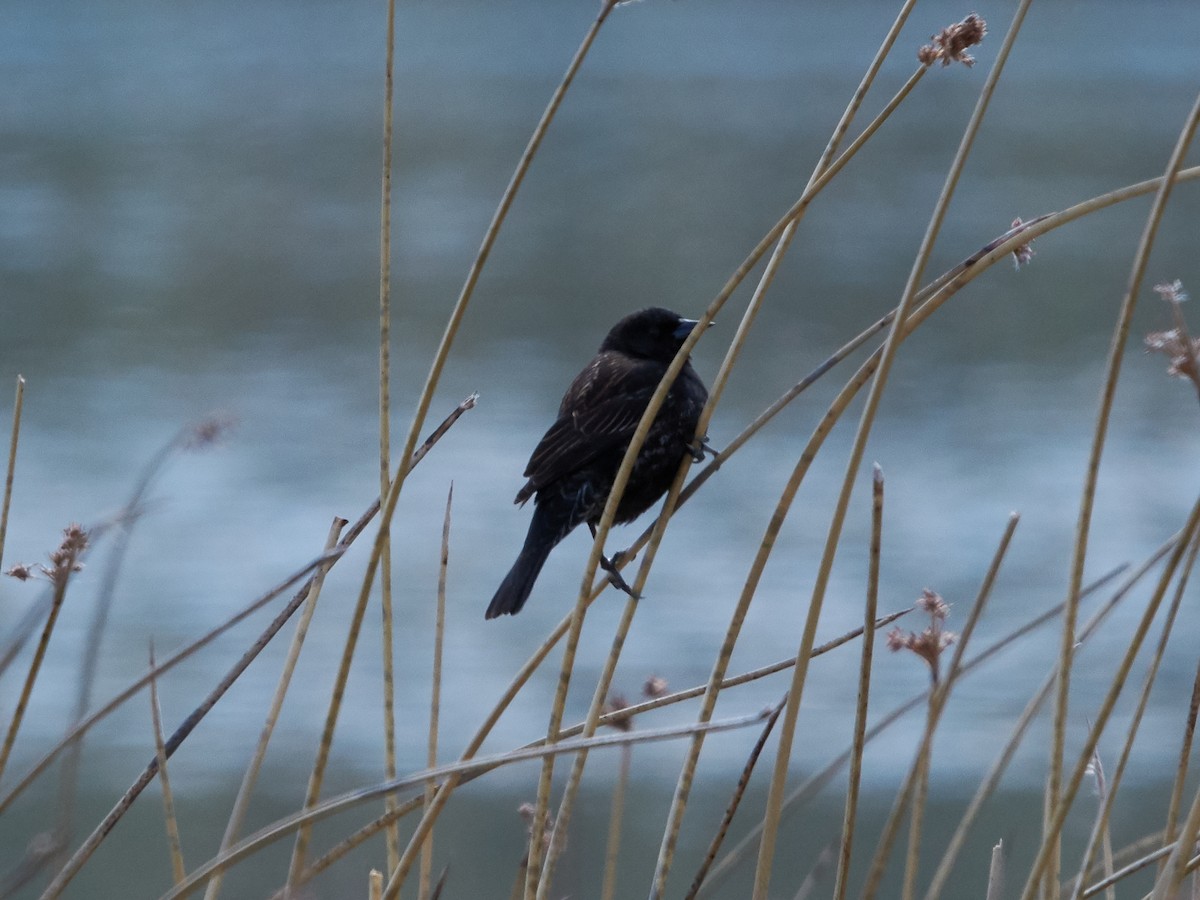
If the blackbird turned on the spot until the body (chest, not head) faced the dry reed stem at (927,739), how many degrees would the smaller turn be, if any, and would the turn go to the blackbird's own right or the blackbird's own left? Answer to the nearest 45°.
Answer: approximately 90° to the blackbird's own right

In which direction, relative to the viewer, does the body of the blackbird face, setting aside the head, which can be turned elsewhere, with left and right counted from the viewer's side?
facing to the right of the viewer

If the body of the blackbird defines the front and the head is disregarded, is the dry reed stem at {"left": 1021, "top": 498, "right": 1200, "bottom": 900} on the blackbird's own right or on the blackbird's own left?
on the blackbird's own right

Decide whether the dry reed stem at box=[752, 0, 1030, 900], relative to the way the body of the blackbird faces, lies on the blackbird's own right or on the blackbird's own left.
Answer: on the blackbird's own right

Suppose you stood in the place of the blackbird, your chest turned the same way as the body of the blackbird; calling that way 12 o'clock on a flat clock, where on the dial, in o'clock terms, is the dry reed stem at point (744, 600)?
The dry reed stem is roughly at 3 o'clock from the blackbird.

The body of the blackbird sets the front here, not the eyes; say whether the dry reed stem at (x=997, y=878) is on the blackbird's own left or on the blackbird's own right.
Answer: on the blackbird's own right
